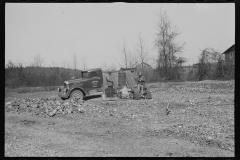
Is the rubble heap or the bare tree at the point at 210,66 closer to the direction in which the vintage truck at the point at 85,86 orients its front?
the rubble heap

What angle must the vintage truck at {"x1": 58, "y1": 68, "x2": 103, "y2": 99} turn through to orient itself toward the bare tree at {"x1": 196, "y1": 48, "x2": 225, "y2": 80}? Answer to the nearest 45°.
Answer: approximately 180°

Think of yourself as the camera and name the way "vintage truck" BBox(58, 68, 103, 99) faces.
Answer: facing the viewer and to the left of the viewer

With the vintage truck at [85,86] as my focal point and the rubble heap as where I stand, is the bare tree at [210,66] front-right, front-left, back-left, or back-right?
front-right

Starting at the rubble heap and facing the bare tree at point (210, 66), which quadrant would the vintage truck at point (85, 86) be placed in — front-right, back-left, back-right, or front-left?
front-left

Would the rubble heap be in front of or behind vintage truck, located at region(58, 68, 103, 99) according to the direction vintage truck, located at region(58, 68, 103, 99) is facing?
in front

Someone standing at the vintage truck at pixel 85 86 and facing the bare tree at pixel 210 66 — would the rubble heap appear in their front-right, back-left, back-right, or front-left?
back-right
